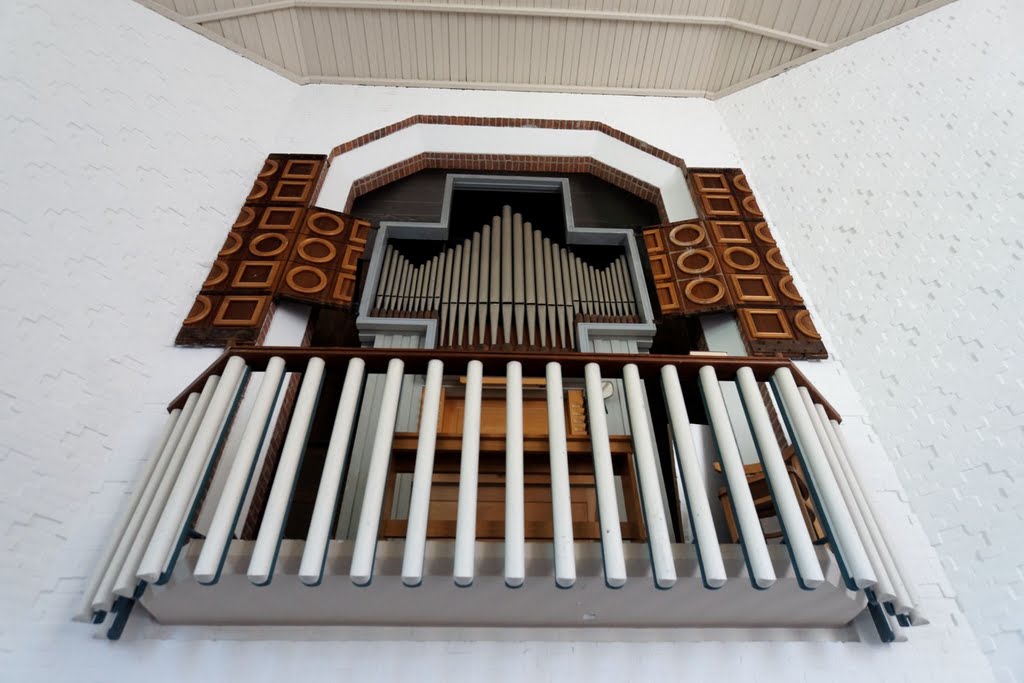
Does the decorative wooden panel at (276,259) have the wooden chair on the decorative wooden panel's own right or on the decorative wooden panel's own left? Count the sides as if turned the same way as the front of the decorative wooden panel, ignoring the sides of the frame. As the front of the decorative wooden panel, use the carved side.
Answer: on the decorative wooden panel's own left

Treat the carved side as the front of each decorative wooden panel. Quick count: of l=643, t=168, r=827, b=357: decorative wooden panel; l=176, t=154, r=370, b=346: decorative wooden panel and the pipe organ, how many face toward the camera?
3

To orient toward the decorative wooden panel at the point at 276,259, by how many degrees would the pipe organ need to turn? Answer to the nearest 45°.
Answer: approximately 90° to its right

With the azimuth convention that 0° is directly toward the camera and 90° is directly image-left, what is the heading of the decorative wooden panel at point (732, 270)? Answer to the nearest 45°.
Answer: approximately 0°

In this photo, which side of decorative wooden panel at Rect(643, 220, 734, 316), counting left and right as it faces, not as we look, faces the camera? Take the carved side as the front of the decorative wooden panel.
front

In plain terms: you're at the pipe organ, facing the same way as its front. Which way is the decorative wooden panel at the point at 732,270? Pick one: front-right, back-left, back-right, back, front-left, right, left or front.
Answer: left

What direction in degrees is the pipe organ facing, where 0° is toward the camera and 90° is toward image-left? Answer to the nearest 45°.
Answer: approximately 0°

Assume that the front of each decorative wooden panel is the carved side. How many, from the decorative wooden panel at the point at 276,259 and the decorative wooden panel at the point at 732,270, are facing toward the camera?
2

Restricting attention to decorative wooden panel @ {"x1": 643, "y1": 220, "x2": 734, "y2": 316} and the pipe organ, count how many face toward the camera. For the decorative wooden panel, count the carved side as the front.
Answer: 2

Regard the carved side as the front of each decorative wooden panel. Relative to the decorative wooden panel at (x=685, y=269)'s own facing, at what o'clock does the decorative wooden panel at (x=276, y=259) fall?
the decorative wooden panel at (x=276, y=259) is roughly at 2 o'clock from the decorative wooden panel at (x=685, y=269).
